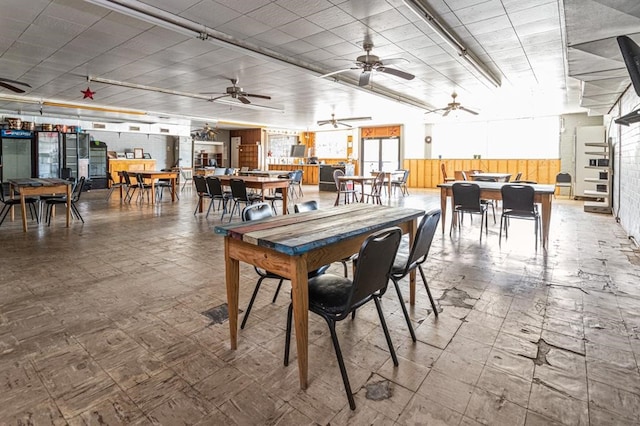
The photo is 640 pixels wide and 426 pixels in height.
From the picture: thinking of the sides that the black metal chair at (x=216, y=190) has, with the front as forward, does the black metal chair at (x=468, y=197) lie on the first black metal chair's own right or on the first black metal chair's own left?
on the first black metal chair's own right

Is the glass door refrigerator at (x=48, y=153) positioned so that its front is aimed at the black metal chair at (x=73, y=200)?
yes

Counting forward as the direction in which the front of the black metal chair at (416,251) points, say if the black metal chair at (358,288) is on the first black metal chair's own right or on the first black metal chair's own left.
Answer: on the first black metal chair's own left

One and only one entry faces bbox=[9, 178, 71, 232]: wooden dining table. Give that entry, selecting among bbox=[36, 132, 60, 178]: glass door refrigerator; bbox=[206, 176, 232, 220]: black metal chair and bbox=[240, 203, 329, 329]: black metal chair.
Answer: the glass door refrigerator

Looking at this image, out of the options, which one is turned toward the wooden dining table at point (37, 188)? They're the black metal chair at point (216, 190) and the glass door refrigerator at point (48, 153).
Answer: the glass door refrigerator

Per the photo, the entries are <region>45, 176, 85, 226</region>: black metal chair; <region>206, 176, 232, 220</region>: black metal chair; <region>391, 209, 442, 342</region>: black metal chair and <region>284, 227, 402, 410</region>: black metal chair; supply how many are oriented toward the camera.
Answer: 0

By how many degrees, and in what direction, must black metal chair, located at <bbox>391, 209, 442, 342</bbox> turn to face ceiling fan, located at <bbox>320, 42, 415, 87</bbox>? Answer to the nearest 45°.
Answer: approximately 45° to its right

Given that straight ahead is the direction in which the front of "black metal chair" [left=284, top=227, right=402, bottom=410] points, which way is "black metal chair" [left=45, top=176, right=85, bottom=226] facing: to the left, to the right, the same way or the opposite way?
to the left

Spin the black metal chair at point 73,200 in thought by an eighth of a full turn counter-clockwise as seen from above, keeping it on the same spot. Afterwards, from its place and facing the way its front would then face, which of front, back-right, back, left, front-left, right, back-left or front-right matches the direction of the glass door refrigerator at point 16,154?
back-right

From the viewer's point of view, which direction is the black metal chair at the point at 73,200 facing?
to the viewer's left

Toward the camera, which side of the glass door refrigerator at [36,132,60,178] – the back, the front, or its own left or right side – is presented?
front

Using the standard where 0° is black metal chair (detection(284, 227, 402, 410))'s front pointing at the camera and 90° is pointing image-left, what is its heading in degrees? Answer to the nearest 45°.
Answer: approximately 135°

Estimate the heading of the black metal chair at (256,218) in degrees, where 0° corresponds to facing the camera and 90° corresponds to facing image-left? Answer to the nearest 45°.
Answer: approximately 315°

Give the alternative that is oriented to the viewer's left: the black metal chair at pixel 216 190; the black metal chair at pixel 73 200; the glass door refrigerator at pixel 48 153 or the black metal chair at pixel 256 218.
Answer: the black metal chair at pixel 73 200

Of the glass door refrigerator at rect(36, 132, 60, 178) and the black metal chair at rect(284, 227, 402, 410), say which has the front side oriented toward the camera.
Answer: the glass door refrigerator

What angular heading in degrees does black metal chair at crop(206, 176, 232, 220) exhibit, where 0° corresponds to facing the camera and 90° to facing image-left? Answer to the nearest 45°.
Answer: approximately 225°

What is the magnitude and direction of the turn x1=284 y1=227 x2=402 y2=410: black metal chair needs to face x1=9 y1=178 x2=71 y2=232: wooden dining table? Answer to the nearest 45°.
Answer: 0° — it already faces it

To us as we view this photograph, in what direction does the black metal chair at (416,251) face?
facing away from the viewer and to the left of the viewer
